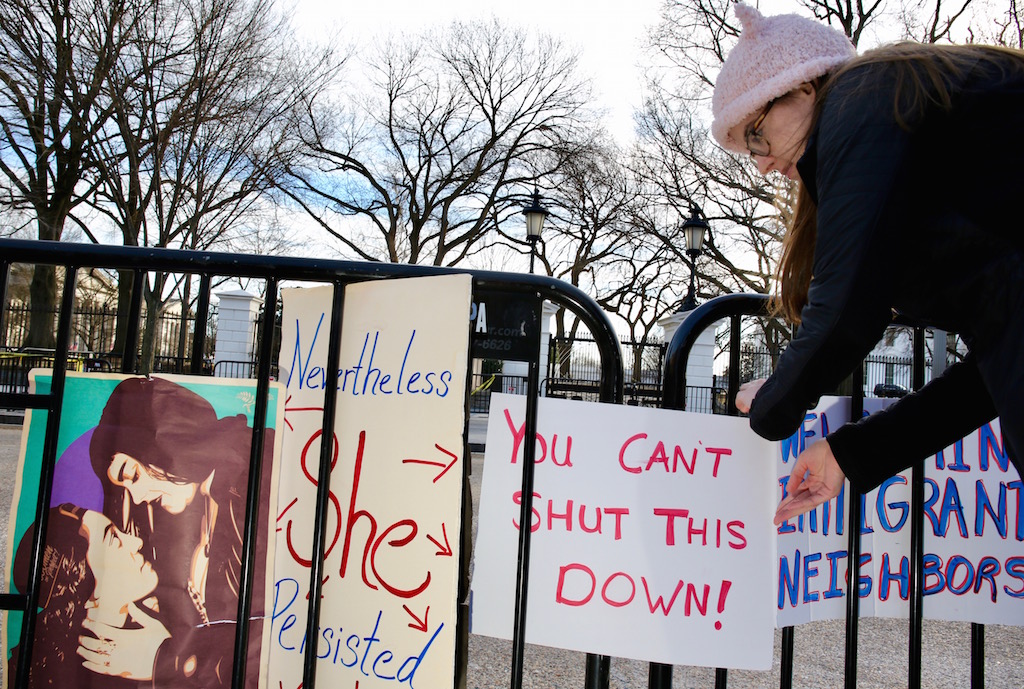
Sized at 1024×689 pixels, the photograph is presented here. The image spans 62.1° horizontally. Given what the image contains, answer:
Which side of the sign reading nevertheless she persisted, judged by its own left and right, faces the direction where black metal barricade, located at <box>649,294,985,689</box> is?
left

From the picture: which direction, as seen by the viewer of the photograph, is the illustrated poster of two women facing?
facing the viewer

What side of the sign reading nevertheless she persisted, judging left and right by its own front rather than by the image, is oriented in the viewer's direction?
front

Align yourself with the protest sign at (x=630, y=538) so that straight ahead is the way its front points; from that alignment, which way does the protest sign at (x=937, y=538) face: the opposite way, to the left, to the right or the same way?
the same way

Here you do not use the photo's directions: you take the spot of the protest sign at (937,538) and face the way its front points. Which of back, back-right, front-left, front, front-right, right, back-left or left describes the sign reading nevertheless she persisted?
front-right

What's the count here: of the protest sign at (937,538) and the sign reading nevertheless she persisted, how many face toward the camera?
2

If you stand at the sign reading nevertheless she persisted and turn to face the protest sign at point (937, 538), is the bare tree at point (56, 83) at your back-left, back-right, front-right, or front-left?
back-left

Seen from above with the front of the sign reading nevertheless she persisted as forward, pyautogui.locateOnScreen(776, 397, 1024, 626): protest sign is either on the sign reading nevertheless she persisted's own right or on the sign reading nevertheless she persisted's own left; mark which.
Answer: on the sign reading nevertheless she persisted's own left

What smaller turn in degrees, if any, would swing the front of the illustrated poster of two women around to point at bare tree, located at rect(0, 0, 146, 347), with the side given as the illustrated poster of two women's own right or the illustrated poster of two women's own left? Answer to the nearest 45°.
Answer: approximately 180°

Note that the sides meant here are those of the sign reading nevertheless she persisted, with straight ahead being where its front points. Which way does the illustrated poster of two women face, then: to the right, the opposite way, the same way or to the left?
the same way
